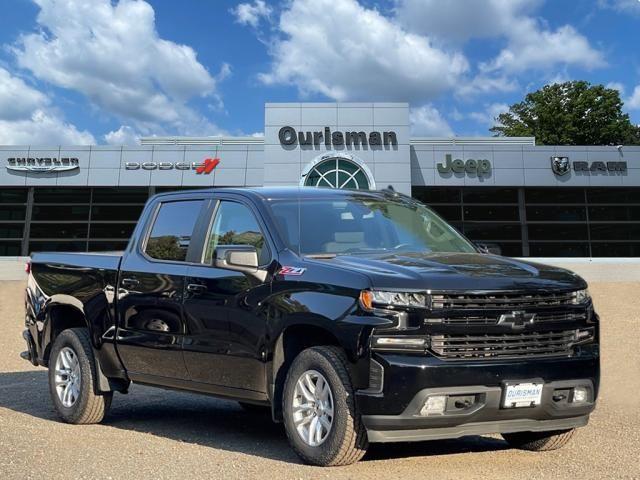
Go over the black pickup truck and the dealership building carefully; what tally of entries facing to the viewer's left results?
0

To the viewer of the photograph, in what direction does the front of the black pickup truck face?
facing the viewer and to the right of the viewer

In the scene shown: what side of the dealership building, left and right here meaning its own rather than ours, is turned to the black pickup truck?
front

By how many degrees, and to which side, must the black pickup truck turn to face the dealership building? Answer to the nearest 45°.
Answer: approximately 135° to its left

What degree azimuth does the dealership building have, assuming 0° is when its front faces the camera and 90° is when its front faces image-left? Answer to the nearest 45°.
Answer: approximately 0°
